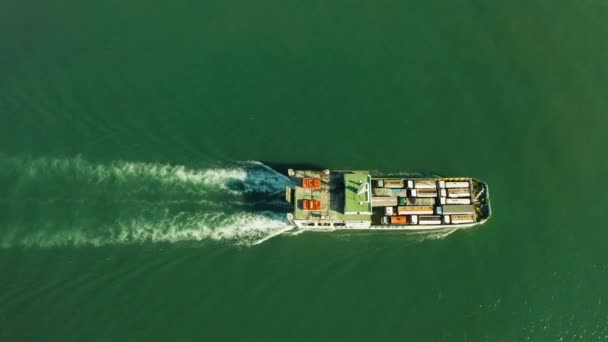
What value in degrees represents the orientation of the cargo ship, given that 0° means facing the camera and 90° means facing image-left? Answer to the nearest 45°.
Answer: approximately 270°
